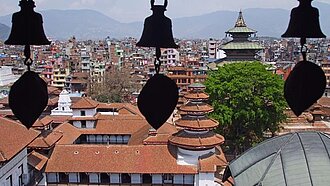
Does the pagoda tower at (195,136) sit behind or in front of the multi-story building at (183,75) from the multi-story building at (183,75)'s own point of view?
in front

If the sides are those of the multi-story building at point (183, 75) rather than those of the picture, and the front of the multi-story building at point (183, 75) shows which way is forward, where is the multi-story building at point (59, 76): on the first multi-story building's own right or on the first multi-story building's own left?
on the first multi-story building's own right

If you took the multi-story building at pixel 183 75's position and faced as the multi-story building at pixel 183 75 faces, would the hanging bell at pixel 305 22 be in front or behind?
in front

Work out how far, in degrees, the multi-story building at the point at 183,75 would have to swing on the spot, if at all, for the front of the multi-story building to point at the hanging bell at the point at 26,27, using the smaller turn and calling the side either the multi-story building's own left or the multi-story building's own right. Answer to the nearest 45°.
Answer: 0° — it already faces it

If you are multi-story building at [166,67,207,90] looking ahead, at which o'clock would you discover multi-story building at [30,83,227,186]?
multi-story building at [30,83,227,186] is roughly at 12 o'clock from multi-story building at [166,67,207,90].

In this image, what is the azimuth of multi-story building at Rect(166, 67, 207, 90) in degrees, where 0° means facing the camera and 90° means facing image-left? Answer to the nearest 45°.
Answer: approximately 0°

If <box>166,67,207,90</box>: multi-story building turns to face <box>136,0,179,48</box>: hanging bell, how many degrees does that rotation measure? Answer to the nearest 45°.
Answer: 0° — it already faces it

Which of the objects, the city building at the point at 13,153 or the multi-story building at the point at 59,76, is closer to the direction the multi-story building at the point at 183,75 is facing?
the city building

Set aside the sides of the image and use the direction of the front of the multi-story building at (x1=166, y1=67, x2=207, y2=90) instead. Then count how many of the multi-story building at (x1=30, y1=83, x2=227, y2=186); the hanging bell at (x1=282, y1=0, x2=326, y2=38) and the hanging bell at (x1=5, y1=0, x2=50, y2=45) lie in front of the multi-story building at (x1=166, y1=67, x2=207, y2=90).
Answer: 3
